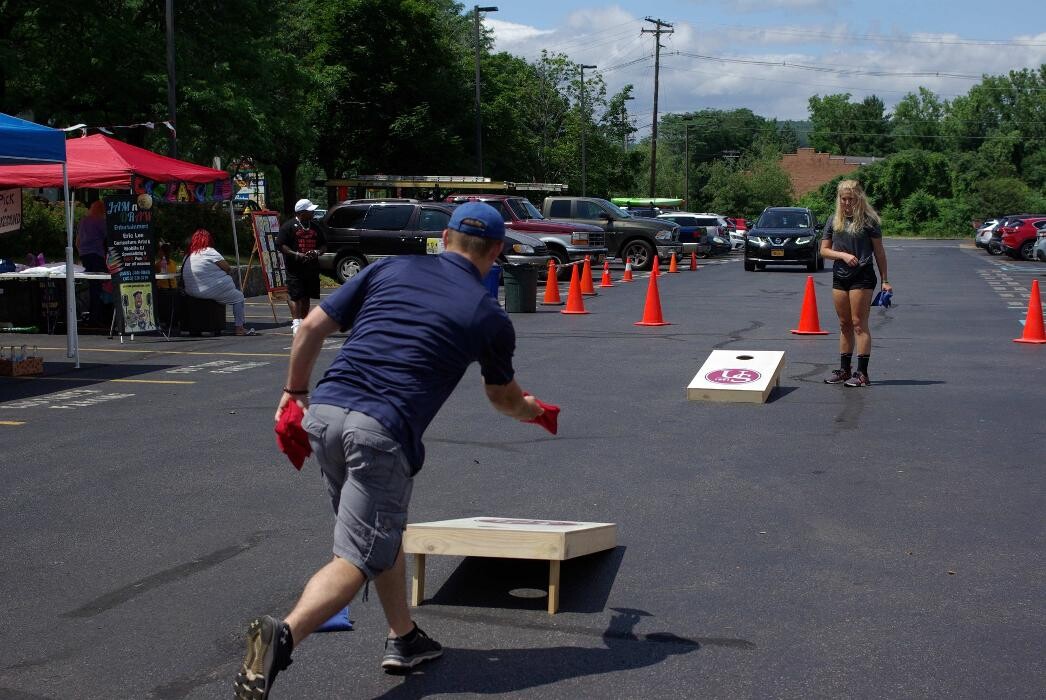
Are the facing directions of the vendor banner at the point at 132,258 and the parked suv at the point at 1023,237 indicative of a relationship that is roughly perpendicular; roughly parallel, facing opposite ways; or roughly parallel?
roughly perpendicular

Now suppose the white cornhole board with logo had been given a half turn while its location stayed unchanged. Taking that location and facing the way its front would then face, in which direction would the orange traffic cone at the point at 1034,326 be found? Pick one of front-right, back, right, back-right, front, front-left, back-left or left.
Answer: front-right

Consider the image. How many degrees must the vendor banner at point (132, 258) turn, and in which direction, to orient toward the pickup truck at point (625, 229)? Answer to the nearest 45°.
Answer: approximately 135° to its left

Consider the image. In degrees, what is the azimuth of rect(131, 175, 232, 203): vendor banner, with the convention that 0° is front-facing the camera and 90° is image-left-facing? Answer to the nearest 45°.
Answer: approximately 0°

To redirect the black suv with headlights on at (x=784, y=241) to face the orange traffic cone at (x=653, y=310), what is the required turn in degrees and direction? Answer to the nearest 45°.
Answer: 0° — it already faces it

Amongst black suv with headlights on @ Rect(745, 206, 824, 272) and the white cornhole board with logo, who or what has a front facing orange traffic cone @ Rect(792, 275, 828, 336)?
the black suv with headlights on

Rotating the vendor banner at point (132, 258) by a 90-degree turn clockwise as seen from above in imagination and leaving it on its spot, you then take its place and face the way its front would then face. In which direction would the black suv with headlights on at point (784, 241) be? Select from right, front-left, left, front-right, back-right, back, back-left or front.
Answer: back-right

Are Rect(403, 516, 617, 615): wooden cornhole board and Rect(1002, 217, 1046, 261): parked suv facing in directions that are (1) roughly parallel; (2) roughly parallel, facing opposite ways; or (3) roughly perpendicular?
roughly perpendicular

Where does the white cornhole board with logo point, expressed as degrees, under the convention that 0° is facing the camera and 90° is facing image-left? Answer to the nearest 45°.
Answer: approximately 0°

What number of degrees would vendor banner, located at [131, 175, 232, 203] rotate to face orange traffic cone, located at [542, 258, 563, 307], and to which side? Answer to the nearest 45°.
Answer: approximately 135° to its left

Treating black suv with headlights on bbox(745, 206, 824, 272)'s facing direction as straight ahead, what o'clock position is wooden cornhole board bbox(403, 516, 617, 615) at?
The wooden cornhole board is roughly at 12 o'clock from the black suv with headlights on.
